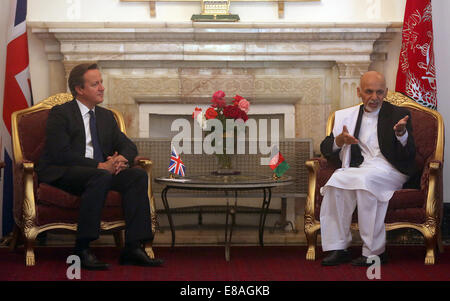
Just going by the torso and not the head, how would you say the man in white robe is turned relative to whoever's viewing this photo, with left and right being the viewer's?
facing the viewer and to the left of the viewer

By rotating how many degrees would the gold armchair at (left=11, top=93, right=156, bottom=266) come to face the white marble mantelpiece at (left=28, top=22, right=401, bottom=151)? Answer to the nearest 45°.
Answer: approximately 90° to its left

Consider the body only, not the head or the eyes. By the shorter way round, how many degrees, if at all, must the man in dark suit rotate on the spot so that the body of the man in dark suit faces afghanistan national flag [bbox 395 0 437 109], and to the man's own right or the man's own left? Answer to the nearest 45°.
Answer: approximately 45° to the man's own left

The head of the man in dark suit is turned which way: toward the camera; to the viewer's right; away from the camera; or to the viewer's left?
to the viewer's right

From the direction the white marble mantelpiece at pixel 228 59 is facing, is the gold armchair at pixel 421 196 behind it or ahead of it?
ahead

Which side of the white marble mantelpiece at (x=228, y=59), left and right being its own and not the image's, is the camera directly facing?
front

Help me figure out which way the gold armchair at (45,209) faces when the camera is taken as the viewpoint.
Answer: facing the viewer and to the right of the viewer

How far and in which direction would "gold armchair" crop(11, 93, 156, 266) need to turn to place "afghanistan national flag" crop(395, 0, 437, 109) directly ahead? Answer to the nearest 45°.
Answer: approximately 45° to its left

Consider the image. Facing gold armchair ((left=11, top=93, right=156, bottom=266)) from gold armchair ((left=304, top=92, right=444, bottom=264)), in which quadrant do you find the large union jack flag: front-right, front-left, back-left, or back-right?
front-right

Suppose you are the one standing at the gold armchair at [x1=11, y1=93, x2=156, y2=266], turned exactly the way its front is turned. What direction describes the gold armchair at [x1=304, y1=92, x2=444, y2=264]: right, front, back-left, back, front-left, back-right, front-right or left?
front-left

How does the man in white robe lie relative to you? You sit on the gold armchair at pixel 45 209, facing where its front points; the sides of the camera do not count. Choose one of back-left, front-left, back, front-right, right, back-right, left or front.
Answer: front-left

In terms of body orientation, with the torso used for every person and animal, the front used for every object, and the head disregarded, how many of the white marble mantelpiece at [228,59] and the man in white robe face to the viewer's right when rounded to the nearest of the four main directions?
0

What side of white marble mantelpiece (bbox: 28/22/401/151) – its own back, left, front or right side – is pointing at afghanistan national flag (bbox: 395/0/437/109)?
left
